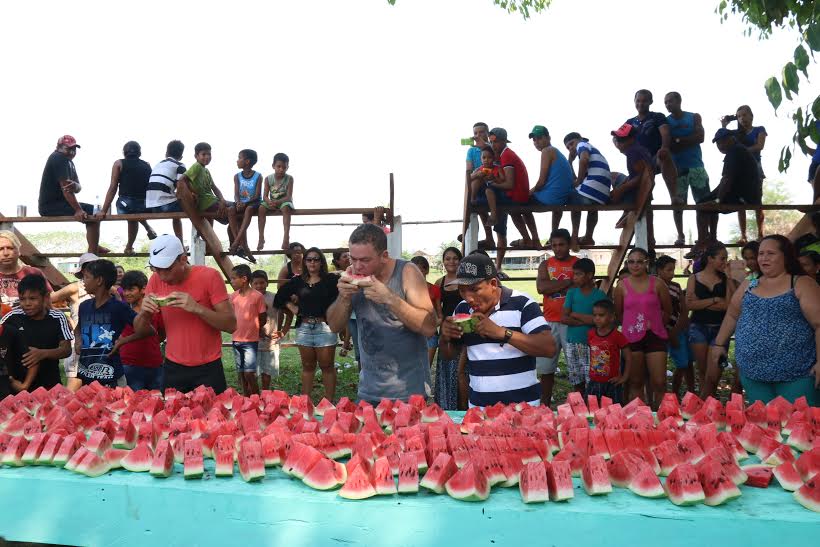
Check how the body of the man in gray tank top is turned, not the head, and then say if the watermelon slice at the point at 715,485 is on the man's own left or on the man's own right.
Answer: on the man's own left

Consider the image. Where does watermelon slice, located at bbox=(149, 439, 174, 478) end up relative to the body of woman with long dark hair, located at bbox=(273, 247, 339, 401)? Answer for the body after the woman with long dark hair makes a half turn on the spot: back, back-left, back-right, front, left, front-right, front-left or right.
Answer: back

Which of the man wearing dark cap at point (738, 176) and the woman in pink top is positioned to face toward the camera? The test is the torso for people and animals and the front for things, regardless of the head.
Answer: the woman in pink top

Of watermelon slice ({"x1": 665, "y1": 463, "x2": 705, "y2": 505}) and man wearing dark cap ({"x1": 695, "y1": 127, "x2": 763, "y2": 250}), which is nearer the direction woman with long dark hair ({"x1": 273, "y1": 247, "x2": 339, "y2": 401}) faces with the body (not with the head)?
the watermelon slice

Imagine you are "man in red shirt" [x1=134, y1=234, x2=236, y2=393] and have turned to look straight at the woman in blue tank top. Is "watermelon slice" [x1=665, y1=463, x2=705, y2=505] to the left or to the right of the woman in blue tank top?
right

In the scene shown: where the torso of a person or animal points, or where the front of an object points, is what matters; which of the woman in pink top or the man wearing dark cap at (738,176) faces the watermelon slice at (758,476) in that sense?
the woman in pink top

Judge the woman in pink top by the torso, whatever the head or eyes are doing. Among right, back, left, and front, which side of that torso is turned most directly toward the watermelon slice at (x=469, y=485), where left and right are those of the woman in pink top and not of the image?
front

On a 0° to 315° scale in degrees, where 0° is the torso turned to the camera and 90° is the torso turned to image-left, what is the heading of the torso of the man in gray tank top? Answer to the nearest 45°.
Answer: approximately 45°

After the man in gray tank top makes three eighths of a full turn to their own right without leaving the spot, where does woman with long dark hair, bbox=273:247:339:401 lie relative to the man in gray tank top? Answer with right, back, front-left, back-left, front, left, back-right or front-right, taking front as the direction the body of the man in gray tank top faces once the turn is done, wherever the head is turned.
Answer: front

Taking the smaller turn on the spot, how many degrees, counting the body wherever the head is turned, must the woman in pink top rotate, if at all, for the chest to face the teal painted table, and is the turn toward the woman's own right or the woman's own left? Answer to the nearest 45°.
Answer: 0° — they already face it

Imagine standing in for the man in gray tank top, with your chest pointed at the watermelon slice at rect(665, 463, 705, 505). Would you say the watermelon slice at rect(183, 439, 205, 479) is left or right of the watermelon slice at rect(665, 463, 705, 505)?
right

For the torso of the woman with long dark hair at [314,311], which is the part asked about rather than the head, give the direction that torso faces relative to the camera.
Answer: toward the camera

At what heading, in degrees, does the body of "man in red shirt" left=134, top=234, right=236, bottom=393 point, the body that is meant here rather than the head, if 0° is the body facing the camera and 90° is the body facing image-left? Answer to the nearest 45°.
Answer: approximately 45°
